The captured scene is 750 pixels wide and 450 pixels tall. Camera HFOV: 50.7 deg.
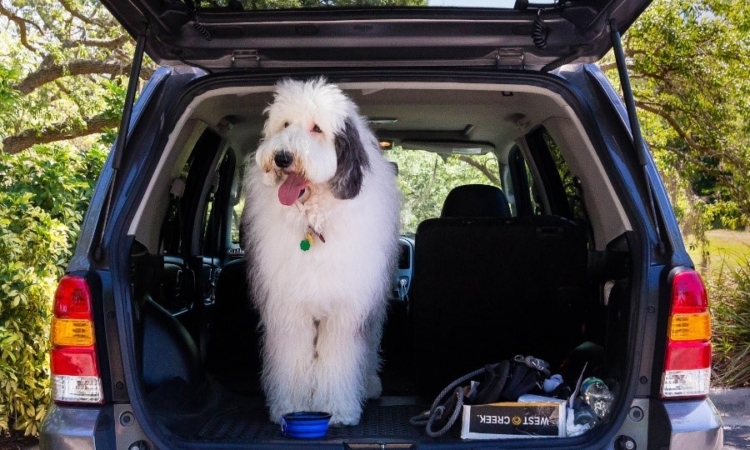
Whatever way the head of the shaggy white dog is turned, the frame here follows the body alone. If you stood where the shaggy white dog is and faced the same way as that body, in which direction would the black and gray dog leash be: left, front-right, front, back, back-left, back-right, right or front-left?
left

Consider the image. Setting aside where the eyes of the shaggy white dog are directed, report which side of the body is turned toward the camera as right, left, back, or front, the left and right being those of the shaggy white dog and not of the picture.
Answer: front

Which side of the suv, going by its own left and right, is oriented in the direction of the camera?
back

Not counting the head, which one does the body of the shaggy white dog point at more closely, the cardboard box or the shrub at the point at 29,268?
the cardboard box

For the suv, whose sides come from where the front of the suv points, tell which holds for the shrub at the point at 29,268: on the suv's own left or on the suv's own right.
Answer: on the suv's own left

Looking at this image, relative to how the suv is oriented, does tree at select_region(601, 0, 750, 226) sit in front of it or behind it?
in front

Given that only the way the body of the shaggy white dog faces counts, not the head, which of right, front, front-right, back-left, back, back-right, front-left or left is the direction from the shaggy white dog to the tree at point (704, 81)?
back-left

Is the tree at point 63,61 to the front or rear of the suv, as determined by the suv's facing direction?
to the front

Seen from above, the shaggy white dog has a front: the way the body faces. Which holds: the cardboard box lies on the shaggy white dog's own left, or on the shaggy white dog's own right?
on the shaggy white dog's own left
